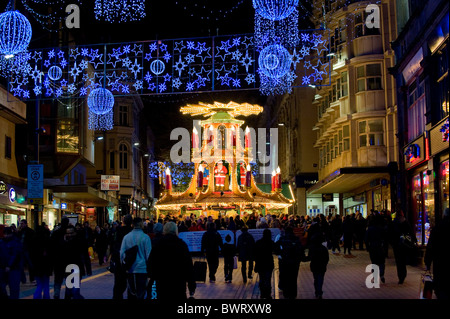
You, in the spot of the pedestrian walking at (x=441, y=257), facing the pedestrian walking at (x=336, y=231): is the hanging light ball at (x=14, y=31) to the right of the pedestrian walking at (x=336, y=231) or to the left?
left

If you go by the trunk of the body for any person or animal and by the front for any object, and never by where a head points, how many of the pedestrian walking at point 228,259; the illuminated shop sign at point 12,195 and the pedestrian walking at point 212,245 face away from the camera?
2

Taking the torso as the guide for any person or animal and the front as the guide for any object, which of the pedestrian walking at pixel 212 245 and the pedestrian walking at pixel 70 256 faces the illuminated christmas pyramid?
the pedestrian walking at pixel 212 245

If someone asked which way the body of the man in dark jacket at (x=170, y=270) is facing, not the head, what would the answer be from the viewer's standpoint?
away from the camera

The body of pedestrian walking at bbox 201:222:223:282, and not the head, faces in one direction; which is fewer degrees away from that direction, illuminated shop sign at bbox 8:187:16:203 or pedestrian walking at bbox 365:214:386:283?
the illuminated shop sign

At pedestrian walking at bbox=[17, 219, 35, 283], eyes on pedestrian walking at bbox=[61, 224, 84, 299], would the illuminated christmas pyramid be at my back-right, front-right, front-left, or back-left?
back-left

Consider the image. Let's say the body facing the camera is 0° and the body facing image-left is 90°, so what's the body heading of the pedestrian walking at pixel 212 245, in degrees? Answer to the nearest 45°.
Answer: approximately 180°

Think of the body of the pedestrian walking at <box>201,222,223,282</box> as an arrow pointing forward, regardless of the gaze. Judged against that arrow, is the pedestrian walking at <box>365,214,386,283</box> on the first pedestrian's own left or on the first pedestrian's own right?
on the first pedestrian's own right
